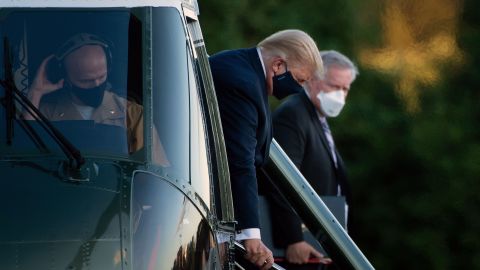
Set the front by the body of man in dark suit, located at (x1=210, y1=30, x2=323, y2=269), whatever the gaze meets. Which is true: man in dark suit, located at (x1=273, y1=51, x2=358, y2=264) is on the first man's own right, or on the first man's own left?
on the first man's own left

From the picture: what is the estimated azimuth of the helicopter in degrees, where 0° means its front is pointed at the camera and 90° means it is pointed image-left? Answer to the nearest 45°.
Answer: approximately 0°

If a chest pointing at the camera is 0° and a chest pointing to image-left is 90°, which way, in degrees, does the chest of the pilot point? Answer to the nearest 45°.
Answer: approximately 0°
